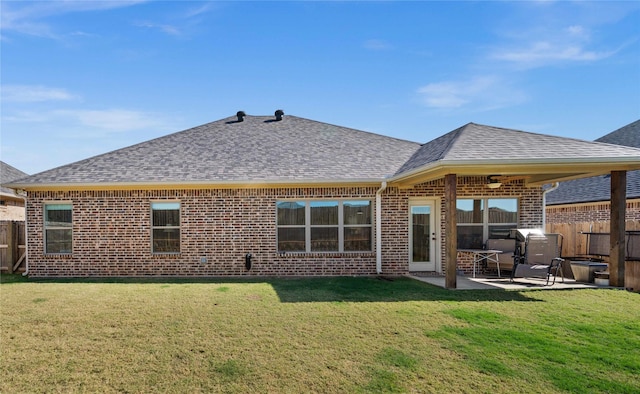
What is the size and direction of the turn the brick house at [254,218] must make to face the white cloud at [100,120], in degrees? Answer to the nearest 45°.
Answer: approximately 45° to its left

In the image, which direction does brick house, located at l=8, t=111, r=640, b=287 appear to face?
away from the camera

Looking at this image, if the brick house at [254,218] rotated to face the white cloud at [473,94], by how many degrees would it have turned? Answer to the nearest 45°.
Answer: approximately 45° to its right

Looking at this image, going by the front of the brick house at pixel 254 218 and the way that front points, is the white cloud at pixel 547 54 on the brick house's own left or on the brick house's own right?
on the brick house's own right

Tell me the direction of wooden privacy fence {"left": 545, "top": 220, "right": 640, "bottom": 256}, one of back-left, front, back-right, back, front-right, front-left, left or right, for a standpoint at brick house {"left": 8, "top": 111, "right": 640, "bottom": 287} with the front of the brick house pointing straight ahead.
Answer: right

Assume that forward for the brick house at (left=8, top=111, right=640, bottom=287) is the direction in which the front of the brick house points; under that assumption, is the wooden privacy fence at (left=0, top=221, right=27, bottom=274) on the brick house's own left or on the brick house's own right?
on the brick house's own left

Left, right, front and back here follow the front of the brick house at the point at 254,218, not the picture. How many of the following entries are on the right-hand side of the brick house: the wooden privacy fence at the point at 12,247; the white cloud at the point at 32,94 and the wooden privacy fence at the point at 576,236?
1
